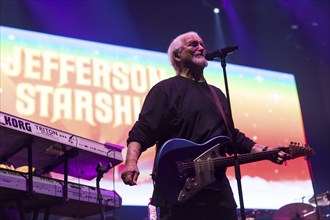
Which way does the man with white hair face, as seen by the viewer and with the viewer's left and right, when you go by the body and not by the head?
facing the viewer and to the right of the viewer

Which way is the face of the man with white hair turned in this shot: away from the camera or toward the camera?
toward the camera

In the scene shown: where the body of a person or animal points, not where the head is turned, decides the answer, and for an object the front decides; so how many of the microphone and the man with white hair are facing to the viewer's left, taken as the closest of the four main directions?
1

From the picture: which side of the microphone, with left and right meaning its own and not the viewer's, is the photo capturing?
left
